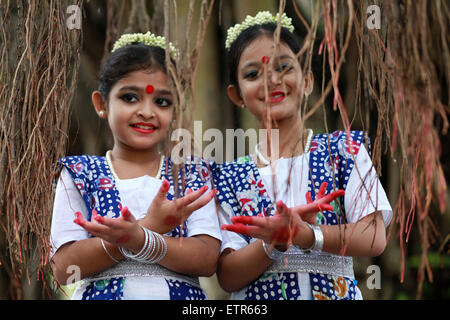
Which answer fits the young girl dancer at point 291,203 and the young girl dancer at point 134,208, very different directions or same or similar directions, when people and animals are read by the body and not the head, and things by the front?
same or similar directions

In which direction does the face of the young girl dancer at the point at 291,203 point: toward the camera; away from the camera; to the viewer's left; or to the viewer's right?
toward the camera

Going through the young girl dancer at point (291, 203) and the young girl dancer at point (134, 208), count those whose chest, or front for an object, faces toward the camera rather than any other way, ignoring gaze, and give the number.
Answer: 2

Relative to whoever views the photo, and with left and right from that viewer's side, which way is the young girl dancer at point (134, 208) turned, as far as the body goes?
facing the viewer

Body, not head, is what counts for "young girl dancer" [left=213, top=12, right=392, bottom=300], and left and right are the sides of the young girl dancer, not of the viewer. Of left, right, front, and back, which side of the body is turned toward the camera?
front
